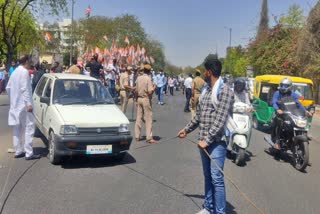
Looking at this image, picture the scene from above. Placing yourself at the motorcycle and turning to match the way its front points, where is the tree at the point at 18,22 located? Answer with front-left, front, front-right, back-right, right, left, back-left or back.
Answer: back

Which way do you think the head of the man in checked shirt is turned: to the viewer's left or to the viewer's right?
to the viewer's left

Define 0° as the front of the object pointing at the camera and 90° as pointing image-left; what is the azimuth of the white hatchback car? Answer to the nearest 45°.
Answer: approximately 315°

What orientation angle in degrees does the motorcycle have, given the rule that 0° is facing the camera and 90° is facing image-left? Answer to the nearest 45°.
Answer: approximately 315°

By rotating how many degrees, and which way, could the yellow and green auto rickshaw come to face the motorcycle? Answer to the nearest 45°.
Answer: approximately 45° to its right

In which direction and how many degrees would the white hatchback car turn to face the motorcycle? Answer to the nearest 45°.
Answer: approximately 45° to its left

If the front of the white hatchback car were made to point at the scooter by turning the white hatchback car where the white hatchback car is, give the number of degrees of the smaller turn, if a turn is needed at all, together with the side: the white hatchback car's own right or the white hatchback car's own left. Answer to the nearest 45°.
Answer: approximately 45° to the white hatchback car's own left

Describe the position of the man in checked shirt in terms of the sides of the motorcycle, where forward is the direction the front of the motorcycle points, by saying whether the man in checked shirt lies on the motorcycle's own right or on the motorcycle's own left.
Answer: on the motorcycle's own right

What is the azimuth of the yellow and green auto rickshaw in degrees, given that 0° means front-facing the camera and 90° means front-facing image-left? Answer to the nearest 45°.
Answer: approximately 315°

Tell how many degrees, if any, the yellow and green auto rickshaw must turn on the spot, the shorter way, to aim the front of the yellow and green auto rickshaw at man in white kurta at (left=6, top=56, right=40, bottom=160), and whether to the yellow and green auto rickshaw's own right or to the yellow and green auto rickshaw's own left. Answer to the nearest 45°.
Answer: approximately 90° to the yellow and green auto rickshaw's own right
